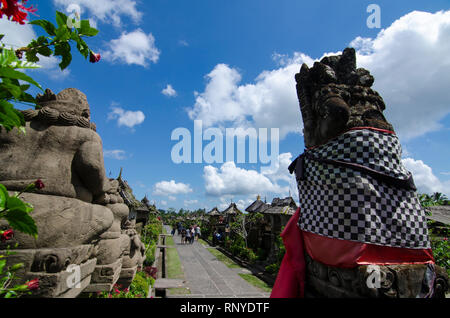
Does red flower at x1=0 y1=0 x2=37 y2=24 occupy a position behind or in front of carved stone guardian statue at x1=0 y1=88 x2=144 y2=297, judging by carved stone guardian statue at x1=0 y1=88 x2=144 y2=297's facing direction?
behind

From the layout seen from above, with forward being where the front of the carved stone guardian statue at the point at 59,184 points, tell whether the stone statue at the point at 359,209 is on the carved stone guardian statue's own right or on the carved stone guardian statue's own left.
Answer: on the carved stone guardian statue's own right
